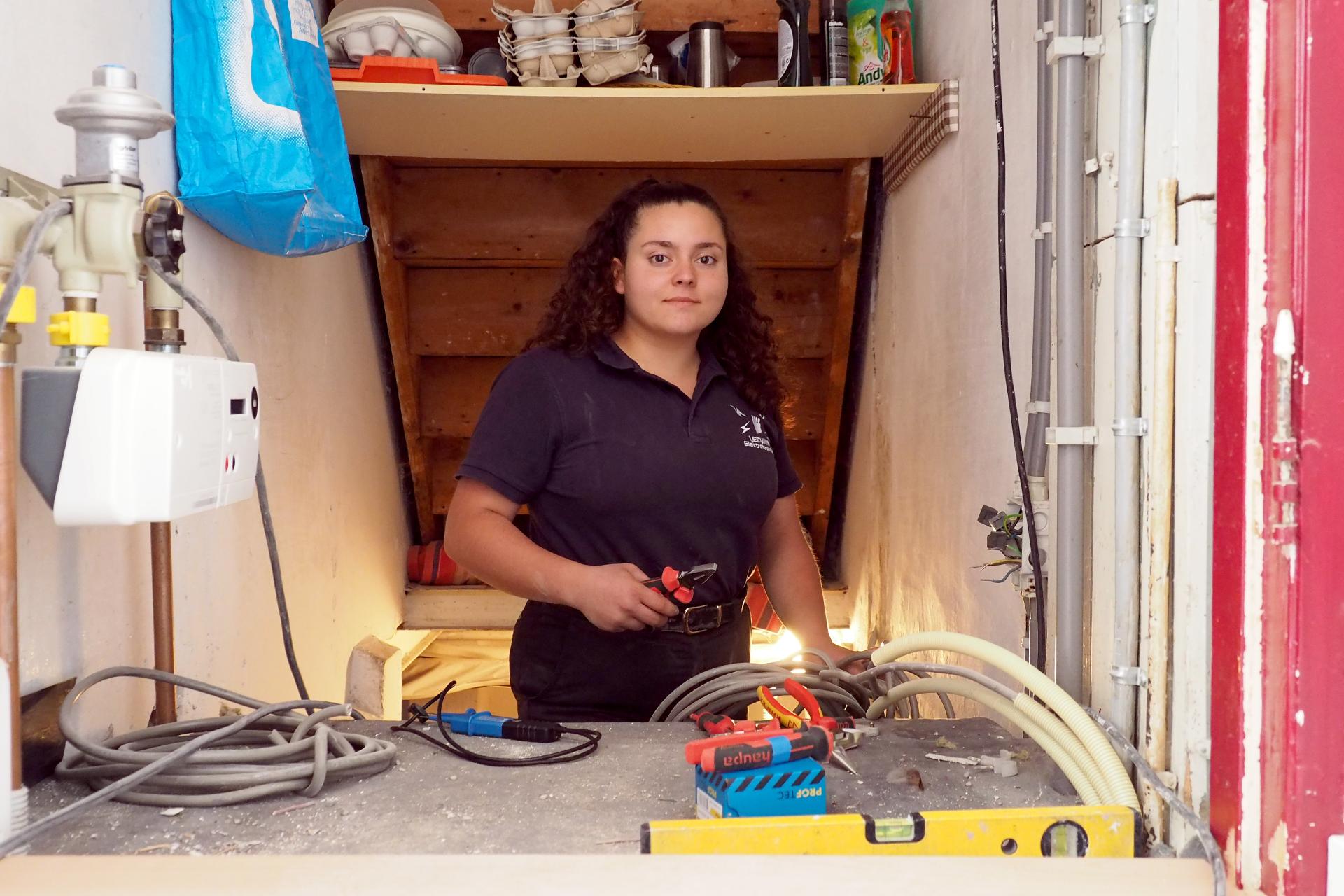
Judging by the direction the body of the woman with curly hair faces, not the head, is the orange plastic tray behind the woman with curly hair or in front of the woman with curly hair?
behind

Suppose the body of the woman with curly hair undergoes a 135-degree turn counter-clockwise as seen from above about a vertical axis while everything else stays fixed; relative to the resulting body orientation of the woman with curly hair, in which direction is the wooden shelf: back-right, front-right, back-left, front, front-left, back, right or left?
front

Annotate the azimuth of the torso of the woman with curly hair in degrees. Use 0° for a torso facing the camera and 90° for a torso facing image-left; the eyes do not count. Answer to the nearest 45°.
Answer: approximately 315°

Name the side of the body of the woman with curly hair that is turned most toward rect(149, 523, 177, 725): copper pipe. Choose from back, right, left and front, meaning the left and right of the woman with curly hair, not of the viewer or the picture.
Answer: right

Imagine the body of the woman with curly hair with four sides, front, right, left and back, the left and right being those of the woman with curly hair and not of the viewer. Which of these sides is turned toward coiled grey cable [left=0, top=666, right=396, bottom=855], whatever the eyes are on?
right

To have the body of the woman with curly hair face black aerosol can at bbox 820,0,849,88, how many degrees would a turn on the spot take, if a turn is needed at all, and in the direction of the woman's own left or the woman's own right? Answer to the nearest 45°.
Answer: approximately 90° to the woman's own left
